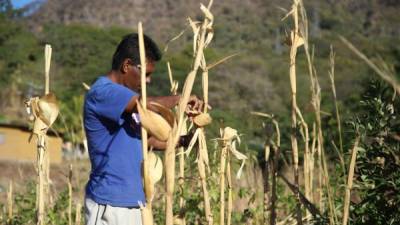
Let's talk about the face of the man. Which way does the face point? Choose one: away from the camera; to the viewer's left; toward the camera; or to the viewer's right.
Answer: to the viewer's right

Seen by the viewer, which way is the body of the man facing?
to the viewer's right

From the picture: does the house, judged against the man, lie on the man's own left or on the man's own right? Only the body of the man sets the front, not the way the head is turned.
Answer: on the man's own left

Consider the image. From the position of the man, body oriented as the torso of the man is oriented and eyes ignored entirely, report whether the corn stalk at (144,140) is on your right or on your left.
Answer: on your right
